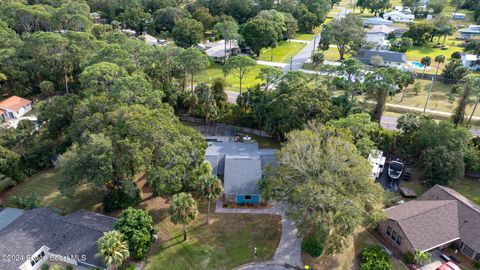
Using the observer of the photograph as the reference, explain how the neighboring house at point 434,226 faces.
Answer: facing the viewer and to the left of the viewer

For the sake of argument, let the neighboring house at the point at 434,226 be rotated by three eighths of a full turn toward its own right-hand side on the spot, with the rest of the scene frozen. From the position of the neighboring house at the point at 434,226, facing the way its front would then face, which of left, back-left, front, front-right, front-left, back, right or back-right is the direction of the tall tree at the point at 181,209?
back-left

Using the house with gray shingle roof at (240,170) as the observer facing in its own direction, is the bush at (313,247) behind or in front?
in front

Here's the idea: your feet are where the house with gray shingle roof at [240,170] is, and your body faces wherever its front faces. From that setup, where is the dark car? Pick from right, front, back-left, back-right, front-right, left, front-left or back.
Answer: left

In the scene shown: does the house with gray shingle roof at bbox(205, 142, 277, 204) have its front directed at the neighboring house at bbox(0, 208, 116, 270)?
no

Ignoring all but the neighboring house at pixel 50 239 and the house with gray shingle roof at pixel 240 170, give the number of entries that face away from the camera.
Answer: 0

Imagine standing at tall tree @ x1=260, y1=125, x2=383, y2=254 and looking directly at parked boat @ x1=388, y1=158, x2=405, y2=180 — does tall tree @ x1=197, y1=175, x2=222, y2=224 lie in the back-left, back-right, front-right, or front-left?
back-left

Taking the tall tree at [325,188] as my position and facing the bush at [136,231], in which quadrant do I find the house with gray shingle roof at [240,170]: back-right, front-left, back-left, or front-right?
front-right

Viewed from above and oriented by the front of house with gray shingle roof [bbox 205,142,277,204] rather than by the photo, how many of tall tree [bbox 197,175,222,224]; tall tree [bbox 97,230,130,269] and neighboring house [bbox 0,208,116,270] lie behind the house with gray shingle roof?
0

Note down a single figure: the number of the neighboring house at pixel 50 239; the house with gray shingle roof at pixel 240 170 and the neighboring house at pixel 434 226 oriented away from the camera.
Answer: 0

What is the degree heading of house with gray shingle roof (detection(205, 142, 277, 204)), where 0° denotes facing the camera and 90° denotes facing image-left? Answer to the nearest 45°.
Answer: approximately 0°

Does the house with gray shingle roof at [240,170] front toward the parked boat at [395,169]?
no

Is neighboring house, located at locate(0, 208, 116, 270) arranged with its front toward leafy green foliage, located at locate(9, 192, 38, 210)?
no

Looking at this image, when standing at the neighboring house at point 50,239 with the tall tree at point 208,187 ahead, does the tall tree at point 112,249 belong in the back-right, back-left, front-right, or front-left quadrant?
front-right

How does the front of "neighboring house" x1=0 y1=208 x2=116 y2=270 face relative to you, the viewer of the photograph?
facing the viewer and to the right of the viewer
